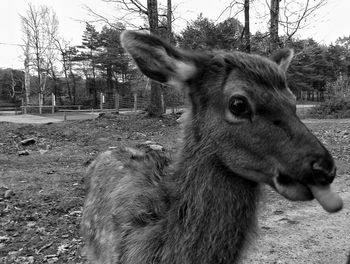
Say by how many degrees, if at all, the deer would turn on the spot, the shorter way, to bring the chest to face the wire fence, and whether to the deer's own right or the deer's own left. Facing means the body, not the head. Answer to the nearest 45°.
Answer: approximately 135° to the deer's own left

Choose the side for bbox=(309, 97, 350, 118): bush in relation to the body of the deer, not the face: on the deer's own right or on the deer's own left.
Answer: on the deer's own left

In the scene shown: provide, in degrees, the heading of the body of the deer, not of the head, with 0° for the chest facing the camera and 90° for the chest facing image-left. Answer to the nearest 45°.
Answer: approximately 315°
